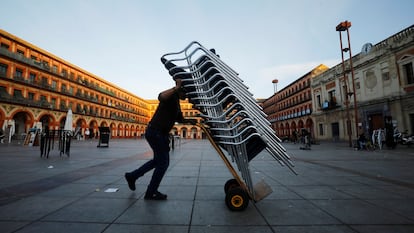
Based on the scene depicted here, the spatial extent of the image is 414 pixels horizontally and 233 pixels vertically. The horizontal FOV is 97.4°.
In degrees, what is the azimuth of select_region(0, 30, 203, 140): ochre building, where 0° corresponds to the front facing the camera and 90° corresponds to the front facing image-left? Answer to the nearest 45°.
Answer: approximately 315°
